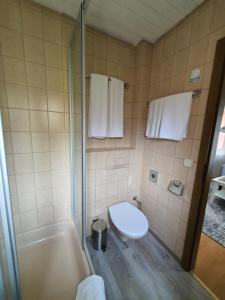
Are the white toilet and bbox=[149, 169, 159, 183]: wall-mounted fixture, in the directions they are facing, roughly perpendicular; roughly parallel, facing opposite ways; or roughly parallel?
roughly perpendicular

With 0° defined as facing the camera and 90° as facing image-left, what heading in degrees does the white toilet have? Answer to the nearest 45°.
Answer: approximately 315°

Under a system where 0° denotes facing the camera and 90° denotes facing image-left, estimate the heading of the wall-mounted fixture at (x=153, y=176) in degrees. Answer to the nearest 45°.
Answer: approximately 45°

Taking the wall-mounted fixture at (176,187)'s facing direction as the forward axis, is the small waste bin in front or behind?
in front

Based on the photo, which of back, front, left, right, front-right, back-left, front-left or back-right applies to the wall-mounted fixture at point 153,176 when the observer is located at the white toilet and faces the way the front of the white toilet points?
left

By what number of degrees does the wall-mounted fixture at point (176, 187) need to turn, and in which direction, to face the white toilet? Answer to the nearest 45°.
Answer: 0° — it already faces it
